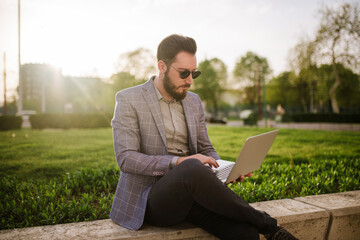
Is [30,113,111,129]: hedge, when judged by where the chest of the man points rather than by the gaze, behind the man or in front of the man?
behind

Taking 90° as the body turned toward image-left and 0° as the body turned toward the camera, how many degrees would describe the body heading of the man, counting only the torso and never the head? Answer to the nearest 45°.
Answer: approximately 315°

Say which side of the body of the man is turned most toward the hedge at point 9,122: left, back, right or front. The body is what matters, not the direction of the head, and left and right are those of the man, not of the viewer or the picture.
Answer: back

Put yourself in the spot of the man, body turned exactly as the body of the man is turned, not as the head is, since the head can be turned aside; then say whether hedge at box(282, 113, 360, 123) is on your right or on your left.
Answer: on your left

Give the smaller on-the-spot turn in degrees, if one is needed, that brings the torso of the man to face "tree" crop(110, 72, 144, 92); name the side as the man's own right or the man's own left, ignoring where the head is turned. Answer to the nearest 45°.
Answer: approximately 135° to the man's own left
